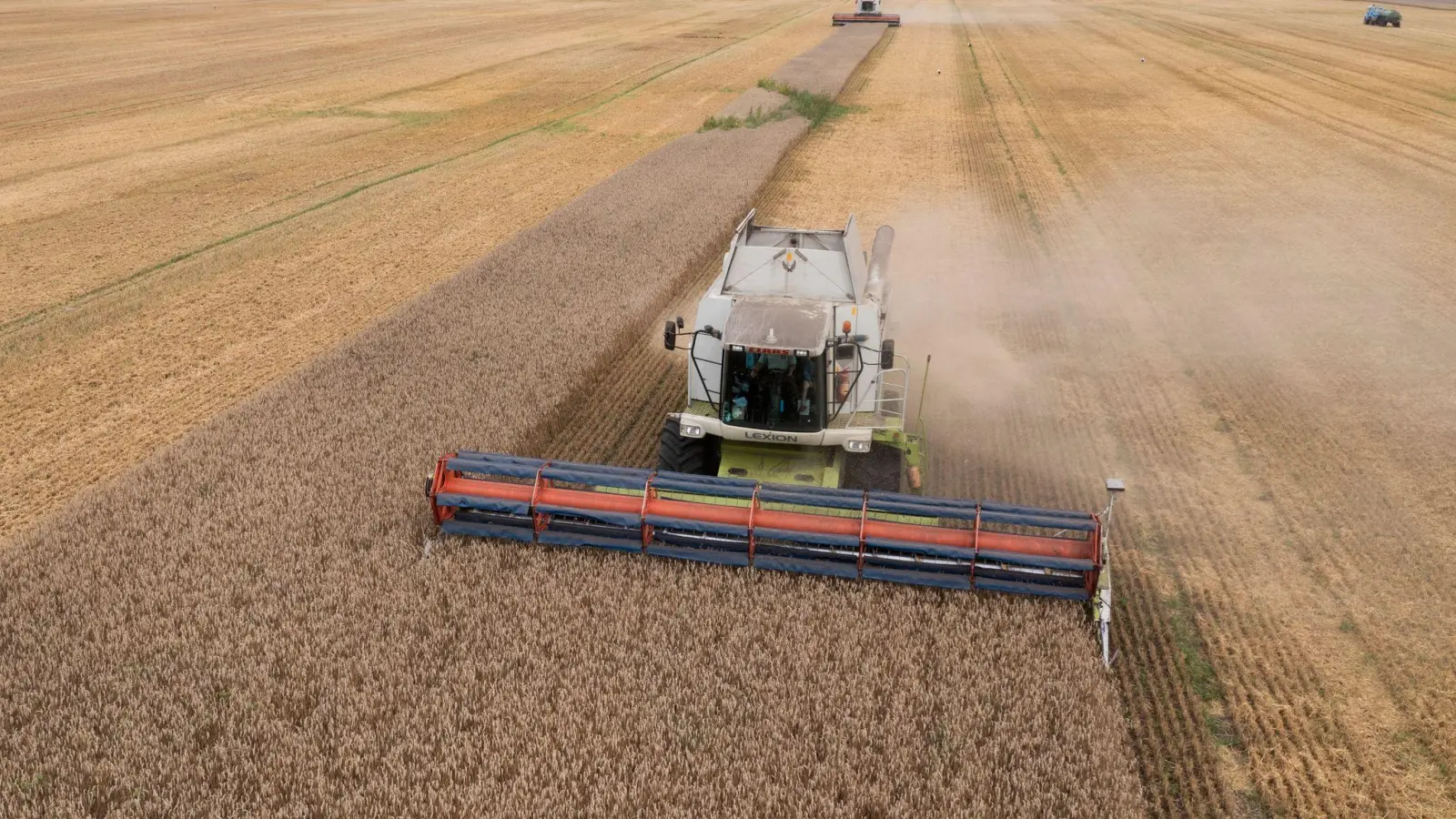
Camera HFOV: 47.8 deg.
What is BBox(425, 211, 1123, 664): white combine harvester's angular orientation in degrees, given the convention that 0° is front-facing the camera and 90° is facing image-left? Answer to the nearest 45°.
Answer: approximately 0°
